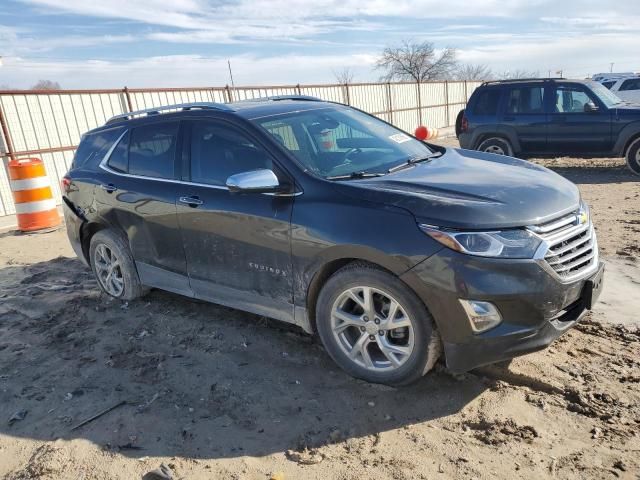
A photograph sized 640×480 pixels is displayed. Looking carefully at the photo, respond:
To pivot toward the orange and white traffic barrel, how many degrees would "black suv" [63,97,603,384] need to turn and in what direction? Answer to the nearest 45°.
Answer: approximately 180°

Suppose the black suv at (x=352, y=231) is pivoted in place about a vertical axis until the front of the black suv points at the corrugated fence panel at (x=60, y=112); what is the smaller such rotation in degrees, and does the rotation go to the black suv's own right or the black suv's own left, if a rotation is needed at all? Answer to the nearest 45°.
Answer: approximately 180°

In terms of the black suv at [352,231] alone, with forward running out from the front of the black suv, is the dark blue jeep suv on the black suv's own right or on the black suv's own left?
on the black suv's own left

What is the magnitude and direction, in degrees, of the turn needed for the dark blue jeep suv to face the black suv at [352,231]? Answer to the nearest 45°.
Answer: approximately 90° to its right

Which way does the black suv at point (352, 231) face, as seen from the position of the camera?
facing the viewer and to the right of the viewer

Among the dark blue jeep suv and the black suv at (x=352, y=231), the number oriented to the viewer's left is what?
0

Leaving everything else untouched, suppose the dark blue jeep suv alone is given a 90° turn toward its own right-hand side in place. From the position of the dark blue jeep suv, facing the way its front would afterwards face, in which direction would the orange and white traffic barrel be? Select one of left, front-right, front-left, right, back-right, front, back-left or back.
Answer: front-right

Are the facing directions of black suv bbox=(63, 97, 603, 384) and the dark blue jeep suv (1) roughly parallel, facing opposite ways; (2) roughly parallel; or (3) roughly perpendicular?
roughly parallel

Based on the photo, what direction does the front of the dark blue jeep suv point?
to the viewer's right

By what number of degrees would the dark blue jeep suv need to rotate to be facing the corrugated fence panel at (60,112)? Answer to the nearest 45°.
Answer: approximately 180°
